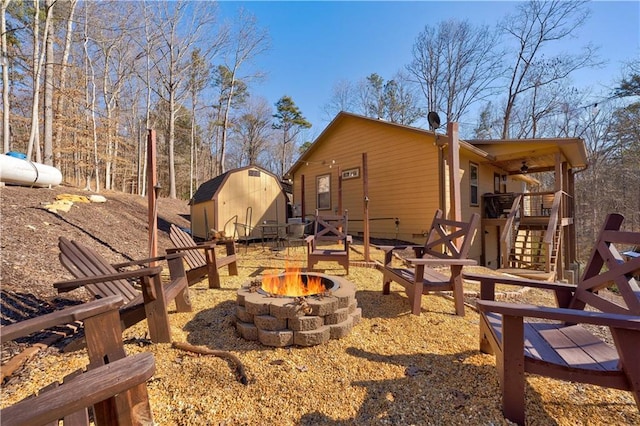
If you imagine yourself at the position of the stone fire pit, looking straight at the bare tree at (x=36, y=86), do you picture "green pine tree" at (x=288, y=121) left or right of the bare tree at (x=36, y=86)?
right

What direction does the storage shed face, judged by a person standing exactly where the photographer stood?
facing the viewer and to the right of the viewer

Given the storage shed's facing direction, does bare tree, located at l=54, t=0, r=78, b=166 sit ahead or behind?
behind

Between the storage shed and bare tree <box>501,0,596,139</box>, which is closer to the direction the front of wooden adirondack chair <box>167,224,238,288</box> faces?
the bare tree

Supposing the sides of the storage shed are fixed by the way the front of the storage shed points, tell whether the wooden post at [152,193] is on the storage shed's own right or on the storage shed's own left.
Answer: on the storage shed's own right

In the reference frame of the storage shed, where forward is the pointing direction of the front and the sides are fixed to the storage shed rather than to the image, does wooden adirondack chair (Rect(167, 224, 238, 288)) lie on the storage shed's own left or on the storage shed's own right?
on the storage shed's own right

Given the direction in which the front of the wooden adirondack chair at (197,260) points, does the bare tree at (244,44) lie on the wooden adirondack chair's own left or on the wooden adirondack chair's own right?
on the wooden adirondack chair's own left

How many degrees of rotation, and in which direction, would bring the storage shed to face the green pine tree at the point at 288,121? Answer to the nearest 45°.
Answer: approximately 135° to its left

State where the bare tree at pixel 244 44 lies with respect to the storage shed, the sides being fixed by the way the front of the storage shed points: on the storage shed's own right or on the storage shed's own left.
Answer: on the storage shed's own left

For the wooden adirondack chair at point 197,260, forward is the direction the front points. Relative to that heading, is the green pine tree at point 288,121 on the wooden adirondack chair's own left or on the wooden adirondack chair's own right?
on the wooden adirondack chair's own left

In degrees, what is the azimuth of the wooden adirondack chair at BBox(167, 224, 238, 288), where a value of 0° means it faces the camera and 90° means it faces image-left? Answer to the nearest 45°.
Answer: approximately 315°

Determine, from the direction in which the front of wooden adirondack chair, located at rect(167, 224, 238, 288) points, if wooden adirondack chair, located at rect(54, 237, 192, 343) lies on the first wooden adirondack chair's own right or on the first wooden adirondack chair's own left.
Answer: on the first wooden adirondack chair's own right

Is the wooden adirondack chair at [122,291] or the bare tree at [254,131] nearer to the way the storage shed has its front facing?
the wooden adirondack chair
